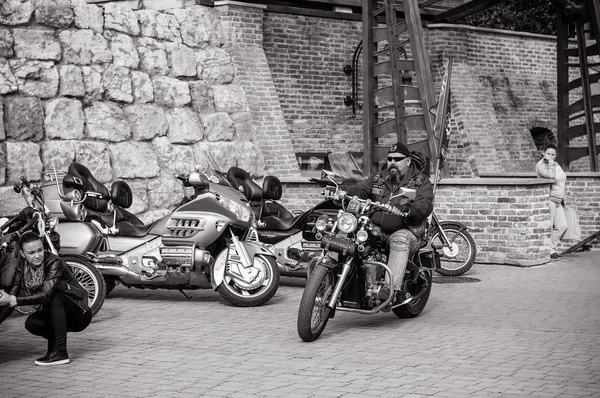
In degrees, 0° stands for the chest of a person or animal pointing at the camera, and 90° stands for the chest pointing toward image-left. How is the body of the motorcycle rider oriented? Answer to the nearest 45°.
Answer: approximately 45°

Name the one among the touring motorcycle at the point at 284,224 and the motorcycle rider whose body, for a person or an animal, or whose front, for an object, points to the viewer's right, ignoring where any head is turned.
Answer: the touring motorcycle

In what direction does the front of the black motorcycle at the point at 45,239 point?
to the viewer's right

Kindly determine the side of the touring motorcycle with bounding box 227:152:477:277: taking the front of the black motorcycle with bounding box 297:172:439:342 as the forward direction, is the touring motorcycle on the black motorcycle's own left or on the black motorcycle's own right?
on the black motorcycle's own right

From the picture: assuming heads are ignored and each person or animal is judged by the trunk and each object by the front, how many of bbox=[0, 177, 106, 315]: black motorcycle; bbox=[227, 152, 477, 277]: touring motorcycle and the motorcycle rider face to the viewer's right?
2

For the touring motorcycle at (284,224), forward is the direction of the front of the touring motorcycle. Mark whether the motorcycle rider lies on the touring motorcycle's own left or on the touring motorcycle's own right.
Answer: on the touring motorcycle's own right

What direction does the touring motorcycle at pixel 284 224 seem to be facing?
to the viewer's right

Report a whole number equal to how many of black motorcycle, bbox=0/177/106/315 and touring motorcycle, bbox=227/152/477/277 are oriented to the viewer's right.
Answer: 2
